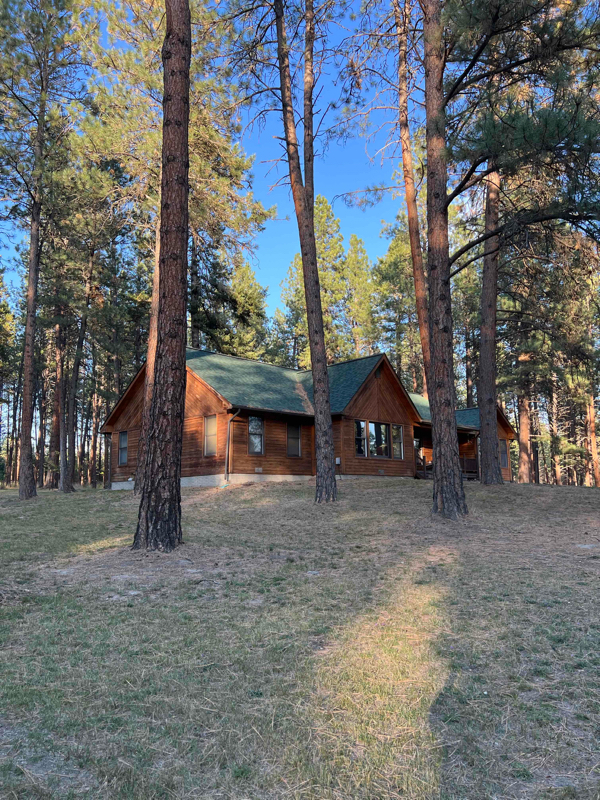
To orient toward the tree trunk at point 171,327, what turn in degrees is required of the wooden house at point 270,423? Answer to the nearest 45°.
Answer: approximately 45° to its right

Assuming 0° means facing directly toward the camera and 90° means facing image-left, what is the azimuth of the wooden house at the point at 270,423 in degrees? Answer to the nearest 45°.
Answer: approximately 315°
